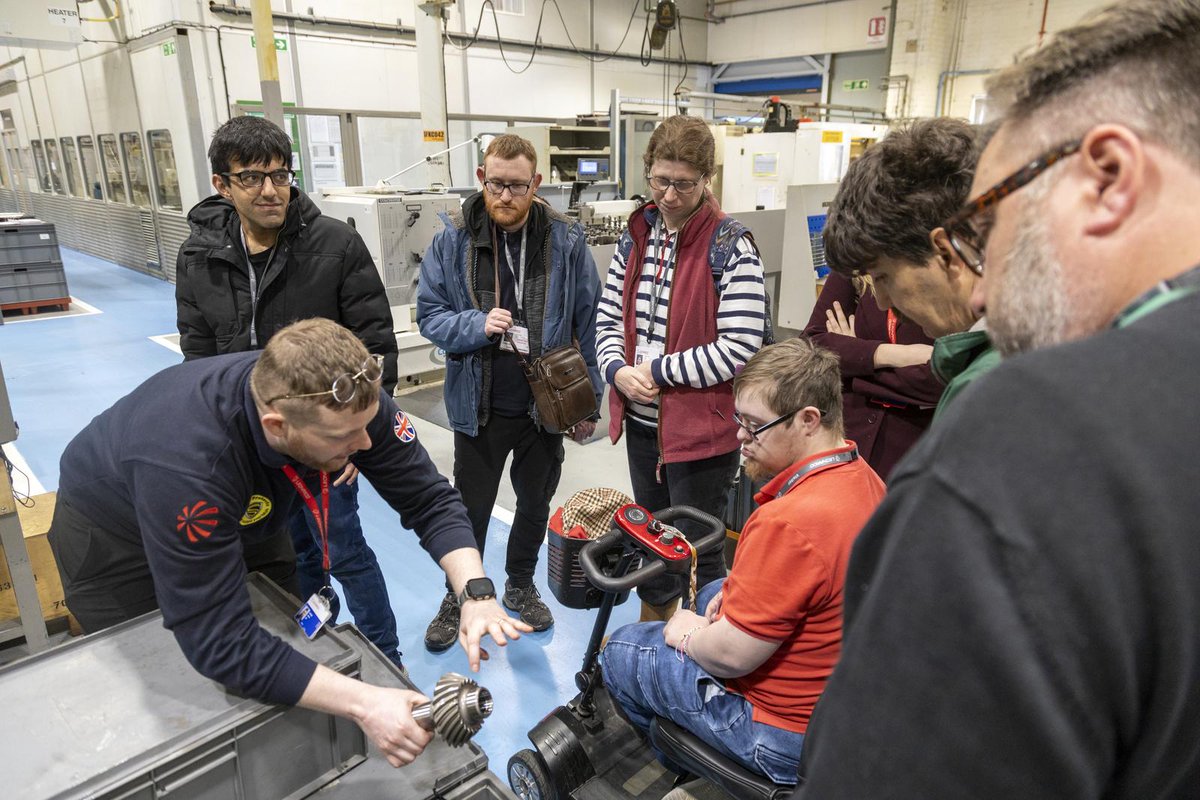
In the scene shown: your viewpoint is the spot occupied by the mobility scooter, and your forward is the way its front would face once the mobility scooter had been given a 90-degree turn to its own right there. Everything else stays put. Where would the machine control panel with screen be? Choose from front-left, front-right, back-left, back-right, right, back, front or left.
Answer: front-left

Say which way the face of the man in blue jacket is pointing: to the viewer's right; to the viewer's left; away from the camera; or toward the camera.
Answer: toward the camera

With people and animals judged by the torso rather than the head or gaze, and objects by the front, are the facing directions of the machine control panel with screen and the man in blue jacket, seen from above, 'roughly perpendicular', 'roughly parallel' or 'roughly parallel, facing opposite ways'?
roughly parallel

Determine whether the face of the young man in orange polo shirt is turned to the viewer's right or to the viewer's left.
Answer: to the viewer's left

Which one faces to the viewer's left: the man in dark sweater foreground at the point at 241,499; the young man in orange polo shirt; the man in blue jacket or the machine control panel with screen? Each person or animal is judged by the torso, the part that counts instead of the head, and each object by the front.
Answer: the young man in orange polo shirt

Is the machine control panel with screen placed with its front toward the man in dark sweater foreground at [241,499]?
yes

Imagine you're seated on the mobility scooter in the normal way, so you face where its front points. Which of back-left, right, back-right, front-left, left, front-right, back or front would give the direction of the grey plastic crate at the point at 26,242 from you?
front

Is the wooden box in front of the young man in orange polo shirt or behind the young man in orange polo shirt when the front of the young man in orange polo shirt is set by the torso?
in front

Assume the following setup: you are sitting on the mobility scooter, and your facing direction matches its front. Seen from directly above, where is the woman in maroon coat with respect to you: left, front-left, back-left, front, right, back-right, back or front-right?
right

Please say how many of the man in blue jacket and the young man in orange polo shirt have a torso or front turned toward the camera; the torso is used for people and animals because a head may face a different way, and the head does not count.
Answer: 1

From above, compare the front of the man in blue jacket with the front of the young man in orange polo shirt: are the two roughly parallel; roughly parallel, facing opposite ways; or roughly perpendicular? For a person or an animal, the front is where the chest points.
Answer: roughly perpendicular

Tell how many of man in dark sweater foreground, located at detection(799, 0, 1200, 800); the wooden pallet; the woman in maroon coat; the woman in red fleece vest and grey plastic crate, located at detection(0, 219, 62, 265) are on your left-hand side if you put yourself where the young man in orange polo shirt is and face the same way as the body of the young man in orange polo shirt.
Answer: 1

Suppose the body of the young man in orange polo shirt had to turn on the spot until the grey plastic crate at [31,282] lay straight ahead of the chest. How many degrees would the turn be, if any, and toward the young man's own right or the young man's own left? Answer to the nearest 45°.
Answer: approximately 45° to the young man's own right

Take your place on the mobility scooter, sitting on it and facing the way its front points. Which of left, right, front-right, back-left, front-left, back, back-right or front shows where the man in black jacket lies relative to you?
front

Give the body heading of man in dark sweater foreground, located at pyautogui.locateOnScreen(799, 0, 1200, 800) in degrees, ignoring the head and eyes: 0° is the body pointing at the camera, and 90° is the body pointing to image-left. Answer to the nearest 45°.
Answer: approximately 135°

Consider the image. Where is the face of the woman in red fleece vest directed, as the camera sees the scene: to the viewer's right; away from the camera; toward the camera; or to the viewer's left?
toward the camera

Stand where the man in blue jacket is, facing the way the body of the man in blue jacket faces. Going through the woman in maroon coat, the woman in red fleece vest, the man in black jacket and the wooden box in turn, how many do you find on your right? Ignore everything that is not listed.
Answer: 2

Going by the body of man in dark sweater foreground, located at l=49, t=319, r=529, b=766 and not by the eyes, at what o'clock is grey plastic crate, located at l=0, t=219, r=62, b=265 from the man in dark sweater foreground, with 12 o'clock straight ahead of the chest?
The grey plastic crate is roughly at 7 o'clock from the man in dark sweater foreground.

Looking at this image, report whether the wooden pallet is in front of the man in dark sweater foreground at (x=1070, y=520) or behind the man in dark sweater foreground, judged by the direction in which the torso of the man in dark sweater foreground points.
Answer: in front

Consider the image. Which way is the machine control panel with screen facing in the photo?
toward the camera
